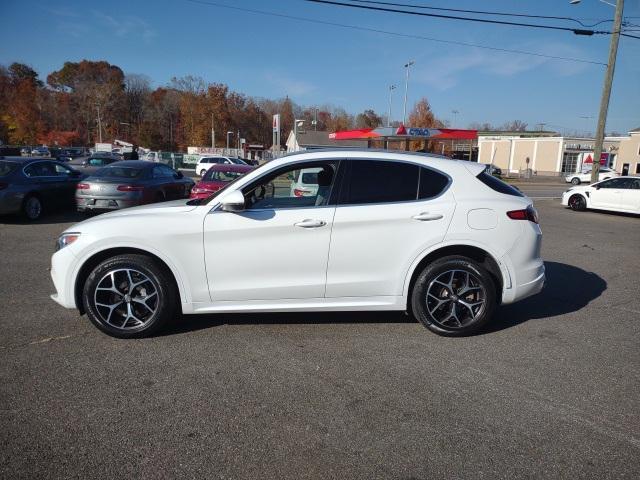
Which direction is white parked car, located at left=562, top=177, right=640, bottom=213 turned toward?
to the viewer's left

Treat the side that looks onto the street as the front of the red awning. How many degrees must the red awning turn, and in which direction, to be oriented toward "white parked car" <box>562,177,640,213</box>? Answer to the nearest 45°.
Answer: approximately 45° to its left

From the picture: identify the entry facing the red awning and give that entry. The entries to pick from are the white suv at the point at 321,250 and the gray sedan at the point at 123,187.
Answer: the gray sedan

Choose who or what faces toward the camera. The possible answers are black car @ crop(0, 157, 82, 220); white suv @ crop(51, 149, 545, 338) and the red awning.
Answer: the red awning

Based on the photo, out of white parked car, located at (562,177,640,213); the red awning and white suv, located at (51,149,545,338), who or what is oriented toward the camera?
the red awning

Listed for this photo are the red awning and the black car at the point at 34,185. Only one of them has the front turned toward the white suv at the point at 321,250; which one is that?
the red awning

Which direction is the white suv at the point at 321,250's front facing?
to the viewer's left

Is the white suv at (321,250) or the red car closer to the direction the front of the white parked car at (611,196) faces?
the red car

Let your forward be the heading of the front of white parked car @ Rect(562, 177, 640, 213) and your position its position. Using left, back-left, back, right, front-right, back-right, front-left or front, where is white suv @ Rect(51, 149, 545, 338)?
left

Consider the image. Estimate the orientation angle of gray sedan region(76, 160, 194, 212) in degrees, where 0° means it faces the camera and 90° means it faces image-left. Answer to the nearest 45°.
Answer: approximately 225°
